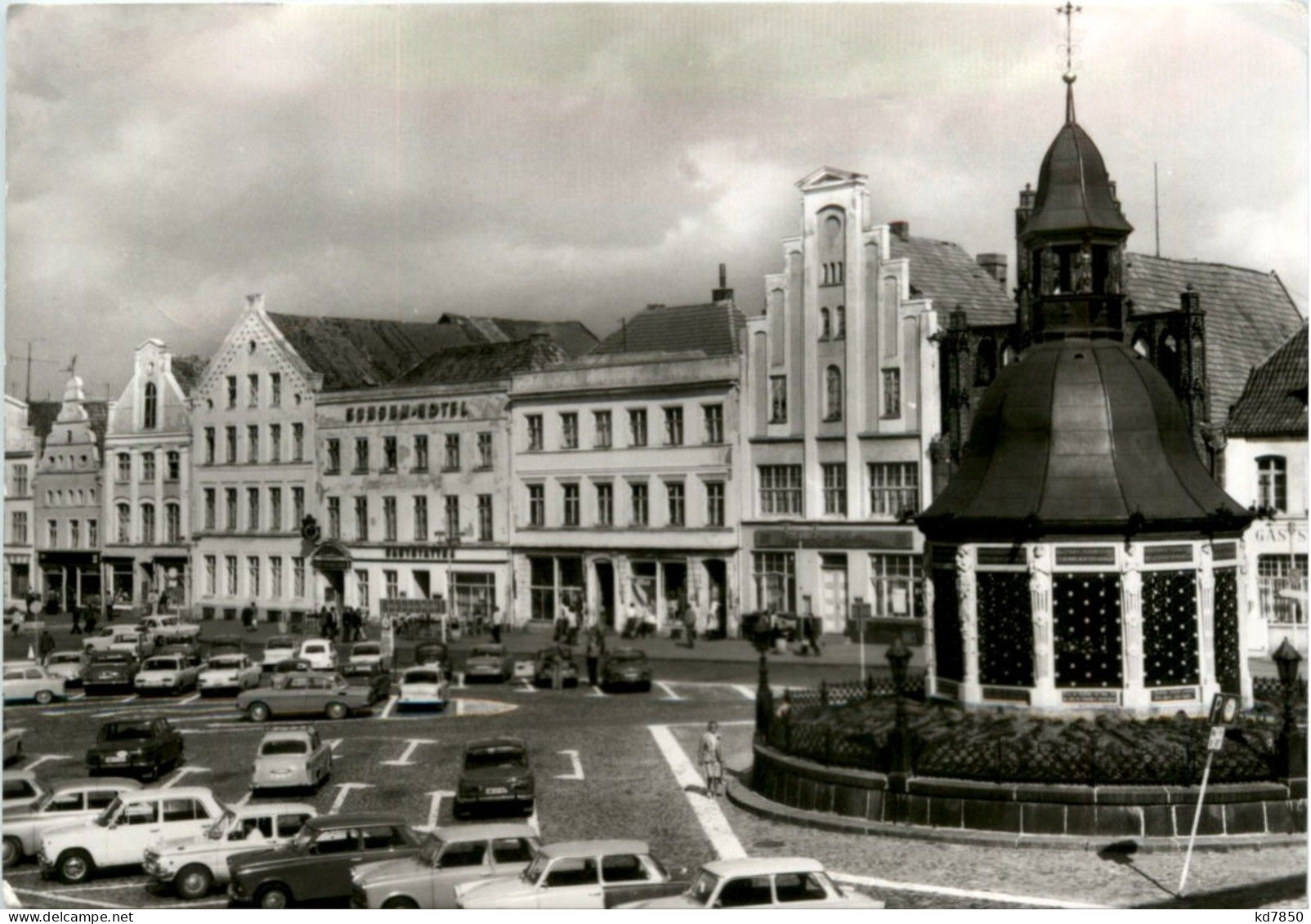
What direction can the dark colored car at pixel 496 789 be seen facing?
away from the camera

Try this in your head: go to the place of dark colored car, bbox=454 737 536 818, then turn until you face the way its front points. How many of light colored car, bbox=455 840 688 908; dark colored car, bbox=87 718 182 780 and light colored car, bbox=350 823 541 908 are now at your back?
2

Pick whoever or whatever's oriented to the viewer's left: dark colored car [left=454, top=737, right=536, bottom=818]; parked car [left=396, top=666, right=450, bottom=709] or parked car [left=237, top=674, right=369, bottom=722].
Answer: parked car [left=237, top=674, right=369, bottom=722]

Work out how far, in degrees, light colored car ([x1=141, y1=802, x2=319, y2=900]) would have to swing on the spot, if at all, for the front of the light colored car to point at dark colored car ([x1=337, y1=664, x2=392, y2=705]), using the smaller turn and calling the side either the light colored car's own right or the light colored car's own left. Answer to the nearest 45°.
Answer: approximately 135° to the light colored car's own right

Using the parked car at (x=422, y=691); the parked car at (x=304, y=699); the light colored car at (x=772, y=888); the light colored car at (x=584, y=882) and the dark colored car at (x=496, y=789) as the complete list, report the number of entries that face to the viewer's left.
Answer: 3

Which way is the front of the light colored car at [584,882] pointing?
to the viewer's left

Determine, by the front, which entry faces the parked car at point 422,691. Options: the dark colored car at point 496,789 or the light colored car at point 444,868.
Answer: the dark colored car

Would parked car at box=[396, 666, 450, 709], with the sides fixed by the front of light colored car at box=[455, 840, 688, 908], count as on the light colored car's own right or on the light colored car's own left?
on the light colored car's own right

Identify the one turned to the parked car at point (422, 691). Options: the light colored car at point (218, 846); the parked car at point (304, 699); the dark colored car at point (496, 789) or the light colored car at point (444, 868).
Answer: the dark colored car

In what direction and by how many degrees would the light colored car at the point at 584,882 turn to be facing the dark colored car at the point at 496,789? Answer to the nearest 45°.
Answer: approximately 90° to its right

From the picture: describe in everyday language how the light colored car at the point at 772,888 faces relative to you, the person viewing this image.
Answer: facing to the left of the viewer

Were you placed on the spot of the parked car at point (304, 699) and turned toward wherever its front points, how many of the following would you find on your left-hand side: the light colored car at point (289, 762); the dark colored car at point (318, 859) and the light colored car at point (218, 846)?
3

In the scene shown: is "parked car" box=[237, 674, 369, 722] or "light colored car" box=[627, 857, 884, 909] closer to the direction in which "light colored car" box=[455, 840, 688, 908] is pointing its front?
the parked car

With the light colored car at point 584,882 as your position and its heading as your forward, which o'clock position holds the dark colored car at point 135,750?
The dark colored car is roughly at 2 o'clock from the light colored car.
